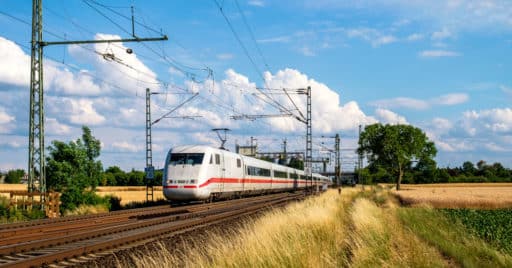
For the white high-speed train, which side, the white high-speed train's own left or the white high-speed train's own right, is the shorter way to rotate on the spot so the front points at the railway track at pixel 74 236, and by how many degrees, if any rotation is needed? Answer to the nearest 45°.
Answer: approximately 45° to the white high-speed train's own left

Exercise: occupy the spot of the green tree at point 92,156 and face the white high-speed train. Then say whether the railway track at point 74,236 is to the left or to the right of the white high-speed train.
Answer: right

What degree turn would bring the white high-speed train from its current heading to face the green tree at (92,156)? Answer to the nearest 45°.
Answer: approximately 90° to its right

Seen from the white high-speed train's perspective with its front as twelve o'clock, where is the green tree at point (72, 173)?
The green tree is roughly at 1 o'clock from the white high-speed train.

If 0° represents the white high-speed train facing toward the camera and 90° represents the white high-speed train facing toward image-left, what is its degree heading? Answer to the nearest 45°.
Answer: approximately 45°
